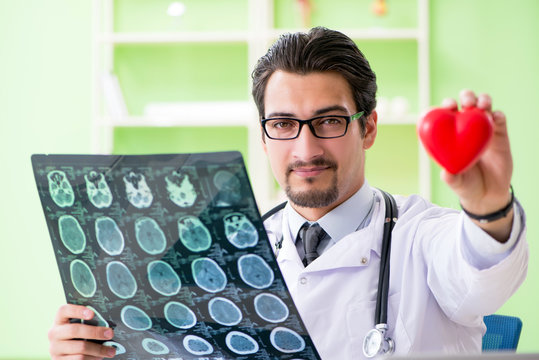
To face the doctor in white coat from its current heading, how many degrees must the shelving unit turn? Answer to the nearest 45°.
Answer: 0° — it already faces them

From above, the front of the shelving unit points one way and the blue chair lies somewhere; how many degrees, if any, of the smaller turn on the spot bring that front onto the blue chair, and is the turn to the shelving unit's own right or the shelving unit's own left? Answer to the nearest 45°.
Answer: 0° — it already faces it

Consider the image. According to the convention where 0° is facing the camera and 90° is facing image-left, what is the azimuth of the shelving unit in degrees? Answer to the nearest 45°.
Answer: approximately 0°
